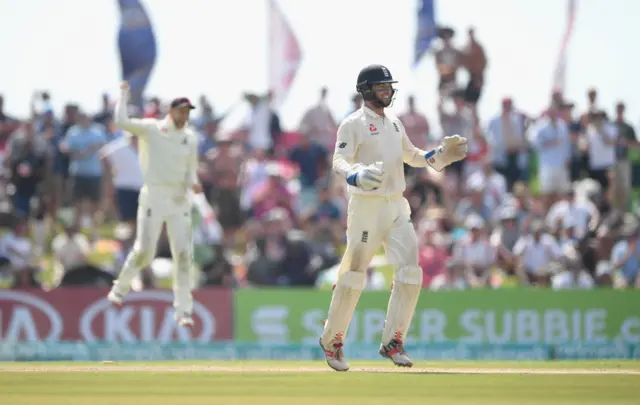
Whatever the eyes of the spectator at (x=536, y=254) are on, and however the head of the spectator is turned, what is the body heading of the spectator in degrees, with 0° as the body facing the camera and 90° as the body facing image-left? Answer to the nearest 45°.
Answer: approximately 0°

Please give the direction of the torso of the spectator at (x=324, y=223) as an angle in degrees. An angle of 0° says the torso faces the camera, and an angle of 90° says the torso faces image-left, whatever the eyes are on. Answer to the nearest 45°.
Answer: approximately 0°

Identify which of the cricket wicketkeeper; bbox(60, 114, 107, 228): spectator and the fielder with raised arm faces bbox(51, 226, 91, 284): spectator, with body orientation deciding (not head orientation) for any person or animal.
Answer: bbox(60, 114, 107, 228): spectator

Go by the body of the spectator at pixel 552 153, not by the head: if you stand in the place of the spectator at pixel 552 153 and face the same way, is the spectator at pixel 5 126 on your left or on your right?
on your right

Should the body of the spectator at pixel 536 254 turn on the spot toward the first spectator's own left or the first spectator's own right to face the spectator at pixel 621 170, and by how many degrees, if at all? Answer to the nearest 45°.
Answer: approximately 135° to the first spectator's own left
